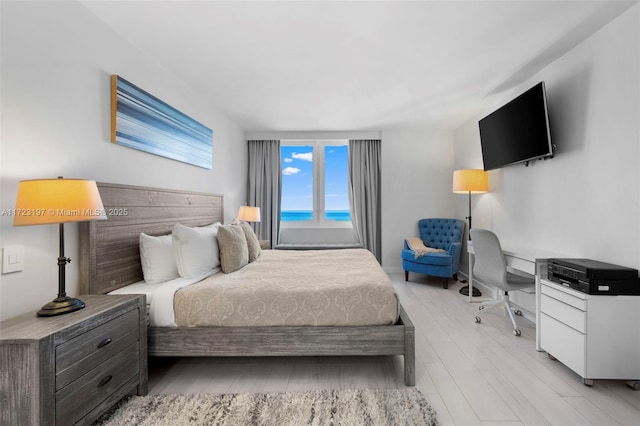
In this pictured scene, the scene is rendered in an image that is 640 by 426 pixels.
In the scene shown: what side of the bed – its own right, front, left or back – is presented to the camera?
right

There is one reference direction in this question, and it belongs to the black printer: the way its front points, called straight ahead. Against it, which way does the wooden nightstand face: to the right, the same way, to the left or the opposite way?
the opposite way

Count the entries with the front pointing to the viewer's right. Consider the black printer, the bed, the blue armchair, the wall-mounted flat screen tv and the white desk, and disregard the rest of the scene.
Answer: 1

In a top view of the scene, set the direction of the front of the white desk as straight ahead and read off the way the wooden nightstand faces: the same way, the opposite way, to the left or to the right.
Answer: the opposite way

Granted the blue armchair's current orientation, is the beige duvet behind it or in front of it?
in front

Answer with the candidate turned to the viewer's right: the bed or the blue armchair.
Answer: the bed

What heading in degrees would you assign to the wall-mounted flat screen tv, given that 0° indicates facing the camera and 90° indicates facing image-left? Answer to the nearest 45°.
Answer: approximately 45°

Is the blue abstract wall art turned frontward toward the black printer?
yes

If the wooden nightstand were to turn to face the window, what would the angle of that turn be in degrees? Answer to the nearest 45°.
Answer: approximately 90° to its left

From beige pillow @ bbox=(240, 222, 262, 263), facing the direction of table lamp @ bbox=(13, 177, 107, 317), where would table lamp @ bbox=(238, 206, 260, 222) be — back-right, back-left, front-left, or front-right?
back-right

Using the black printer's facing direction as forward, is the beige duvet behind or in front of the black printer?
in front

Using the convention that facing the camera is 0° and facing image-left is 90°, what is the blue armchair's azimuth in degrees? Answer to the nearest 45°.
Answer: approximately 45°

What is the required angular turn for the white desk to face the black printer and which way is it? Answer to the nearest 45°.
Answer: approximately 90° to its left

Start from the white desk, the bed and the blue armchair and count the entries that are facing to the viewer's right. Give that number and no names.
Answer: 1

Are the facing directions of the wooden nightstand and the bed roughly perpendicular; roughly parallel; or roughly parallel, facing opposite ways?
roughly parallel

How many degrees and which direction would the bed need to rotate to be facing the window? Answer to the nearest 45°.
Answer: approximately 90° to its left

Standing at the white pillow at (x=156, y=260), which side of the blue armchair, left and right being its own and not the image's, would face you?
front

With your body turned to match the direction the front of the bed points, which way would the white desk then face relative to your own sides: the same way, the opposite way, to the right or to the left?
the opposite way
